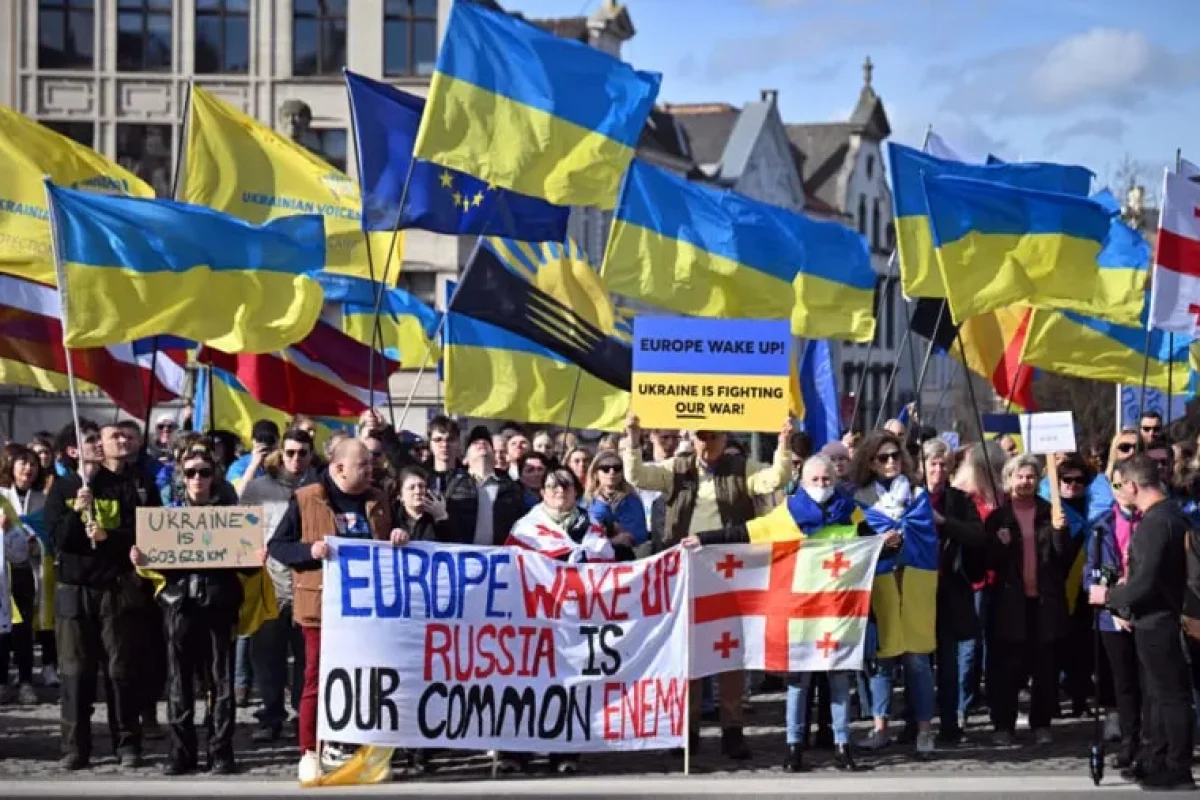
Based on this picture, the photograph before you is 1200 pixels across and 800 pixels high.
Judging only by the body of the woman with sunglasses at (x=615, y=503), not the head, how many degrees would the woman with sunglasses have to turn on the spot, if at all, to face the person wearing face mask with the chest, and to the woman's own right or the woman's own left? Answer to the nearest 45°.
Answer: approximately 90° to the woman's own left

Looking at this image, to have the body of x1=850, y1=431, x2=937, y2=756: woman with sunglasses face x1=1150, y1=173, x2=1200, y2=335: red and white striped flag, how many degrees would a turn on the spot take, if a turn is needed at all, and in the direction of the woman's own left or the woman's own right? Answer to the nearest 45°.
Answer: approximately 135° to the woman's own left

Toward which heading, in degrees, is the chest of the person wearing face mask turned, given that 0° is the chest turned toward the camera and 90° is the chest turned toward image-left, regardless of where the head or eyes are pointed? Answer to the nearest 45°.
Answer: approximately 0°

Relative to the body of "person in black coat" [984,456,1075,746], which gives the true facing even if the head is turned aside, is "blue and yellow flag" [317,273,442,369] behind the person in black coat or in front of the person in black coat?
behind

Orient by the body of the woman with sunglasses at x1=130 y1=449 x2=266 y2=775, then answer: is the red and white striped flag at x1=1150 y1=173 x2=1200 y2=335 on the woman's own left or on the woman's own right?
on the woman's own left

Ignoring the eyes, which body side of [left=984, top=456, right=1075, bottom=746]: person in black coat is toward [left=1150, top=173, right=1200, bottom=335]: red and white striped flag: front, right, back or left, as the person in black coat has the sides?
back

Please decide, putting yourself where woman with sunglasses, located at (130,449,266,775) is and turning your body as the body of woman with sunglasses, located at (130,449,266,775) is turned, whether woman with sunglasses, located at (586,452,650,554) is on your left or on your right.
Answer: on your left

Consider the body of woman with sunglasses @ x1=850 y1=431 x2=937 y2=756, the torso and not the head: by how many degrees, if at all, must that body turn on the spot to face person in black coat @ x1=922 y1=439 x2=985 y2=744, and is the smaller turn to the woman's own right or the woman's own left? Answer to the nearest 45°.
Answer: approximately 135° to the woman's own left

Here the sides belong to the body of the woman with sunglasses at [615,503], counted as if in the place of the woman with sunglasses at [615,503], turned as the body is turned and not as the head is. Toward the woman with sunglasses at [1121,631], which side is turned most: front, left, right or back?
left

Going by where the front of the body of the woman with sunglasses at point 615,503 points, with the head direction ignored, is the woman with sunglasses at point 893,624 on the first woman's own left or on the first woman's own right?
on the first woman's own left
